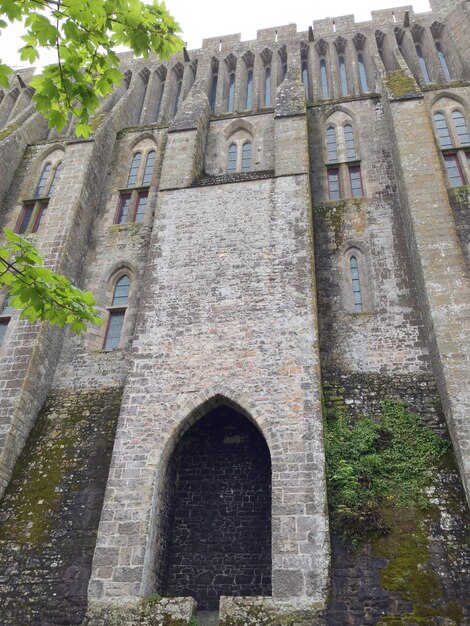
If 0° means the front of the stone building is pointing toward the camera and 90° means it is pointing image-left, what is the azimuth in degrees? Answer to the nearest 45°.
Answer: approximately 0°

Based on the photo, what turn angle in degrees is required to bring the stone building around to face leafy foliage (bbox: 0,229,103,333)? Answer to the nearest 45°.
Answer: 0° — it already faces it

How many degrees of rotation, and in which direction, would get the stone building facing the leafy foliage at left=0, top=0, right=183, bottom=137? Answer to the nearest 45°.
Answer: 0° — it already faces it
